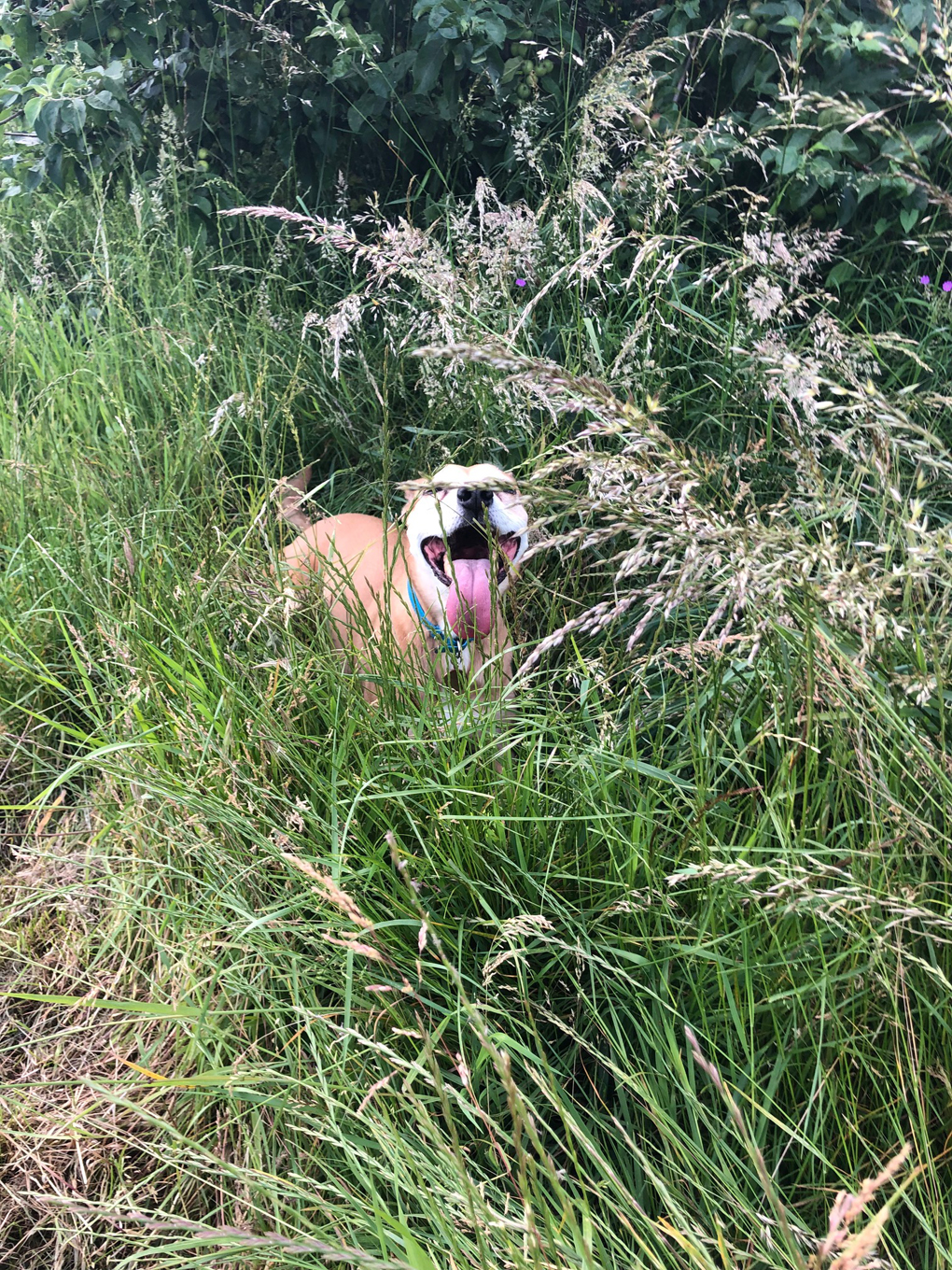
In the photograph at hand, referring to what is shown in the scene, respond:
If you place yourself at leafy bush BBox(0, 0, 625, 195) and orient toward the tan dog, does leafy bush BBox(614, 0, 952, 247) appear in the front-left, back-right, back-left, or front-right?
front-left

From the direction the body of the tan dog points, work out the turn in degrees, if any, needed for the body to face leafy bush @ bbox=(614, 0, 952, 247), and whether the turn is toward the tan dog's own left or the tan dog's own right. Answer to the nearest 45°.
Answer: approximately 90° to the tan dog's own left

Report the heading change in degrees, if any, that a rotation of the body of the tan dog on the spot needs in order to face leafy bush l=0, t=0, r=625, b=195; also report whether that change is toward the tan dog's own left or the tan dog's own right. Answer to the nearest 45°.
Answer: approximately 135° to the tan dog's own left

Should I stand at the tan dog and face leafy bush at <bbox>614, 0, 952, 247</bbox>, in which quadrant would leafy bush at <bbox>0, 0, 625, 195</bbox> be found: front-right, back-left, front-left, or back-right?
front-left

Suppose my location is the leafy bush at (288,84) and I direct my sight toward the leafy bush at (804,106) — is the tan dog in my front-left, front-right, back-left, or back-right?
front-right
